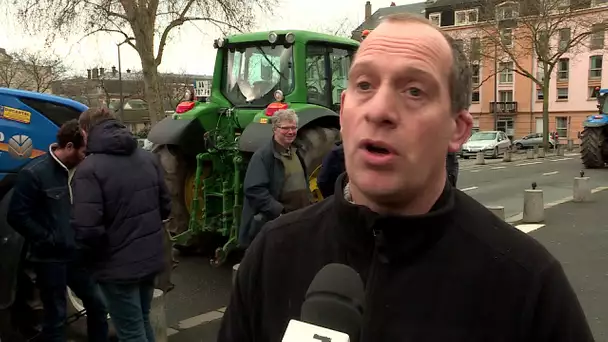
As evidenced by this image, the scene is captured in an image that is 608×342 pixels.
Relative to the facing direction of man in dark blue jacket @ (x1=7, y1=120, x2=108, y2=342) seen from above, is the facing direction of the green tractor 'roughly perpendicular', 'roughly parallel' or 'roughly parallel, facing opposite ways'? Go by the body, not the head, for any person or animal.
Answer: roughly perpendicular

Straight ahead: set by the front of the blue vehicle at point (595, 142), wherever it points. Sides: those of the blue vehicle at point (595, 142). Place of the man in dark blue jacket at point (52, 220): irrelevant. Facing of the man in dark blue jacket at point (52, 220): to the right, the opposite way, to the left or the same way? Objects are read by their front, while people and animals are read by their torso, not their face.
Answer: to the right

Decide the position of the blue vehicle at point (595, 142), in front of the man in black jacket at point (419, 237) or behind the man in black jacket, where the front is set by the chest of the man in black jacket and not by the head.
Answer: behind

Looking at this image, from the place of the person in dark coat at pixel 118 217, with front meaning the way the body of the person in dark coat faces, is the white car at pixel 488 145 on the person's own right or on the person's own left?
on the person's own right

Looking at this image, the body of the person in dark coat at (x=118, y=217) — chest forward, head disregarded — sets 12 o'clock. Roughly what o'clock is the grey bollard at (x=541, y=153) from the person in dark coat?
The grey bollard is roughly at 3 o'clock from the person in dark coat.

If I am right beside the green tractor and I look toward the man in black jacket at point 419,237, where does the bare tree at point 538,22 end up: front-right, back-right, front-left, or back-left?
back-left

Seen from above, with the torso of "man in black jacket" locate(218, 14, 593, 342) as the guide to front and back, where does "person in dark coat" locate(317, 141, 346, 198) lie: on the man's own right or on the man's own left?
on the man's own right

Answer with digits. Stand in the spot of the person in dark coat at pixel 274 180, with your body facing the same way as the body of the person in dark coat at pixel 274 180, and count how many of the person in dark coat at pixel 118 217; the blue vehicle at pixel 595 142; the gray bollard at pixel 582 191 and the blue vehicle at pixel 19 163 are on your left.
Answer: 2

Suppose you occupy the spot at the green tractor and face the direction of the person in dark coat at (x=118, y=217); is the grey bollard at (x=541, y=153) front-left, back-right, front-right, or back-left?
back-left

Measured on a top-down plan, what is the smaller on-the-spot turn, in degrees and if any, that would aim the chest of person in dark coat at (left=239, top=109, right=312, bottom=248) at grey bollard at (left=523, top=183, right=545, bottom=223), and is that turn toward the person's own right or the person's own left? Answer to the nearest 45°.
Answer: approximately 90° to the person's own left

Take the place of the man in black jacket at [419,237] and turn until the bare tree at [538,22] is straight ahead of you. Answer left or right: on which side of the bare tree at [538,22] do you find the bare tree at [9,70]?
left
